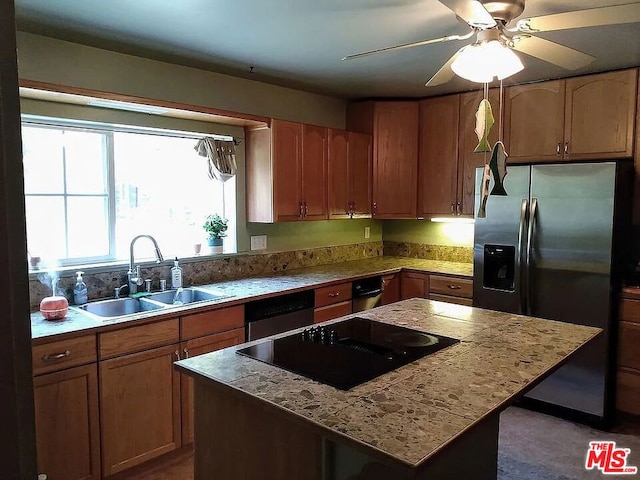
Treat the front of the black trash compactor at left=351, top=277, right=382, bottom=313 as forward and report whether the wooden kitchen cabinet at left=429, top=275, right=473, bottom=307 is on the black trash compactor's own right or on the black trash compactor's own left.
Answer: on the black trash compactor's own left

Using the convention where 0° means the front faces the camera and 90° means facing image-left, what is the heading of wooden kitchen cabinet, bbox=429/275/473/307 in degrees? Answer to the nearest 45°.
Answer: approximately 45°

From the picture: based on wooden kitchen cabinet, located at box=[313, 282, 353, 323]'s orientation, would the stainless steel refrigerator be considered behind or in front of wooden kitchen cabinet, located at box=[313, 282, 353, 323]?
in front

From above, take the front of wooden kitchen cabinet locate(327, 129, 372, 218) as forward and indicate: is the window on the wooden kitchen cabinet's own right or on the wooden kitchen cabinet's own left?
on the wooden kitchen cabinet's own right

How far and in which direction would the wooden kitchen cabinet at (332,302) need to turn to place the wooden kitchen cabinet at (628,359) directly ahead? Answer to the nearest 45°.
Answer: approximately 45° to its left

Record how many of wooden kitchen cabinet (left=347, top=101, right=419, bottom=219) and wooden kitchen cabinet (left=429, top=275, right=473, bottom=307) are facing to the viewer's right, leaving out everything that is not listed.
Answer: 0

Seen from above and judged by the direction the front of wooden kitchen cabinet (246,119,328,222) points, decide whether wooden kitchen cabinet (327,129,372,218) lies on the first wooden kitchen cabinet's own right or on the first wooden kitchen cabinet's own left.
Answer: on the first wooden kitchen cabinet's own left

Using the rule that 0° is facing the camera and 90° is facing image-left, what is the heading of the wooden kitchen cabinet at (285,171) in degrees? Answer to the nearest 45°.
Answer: approximately 315°

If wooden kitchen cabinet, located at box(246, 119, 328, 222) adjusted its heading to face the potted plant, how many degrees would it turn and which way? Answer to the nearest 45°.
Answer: approximately 135° to its right

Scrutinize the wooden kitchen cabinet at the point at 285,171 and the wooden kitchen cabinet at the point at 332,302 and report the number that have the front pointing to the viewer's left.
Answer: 0

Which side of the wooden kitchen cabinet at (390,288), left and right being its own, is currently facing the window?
right
